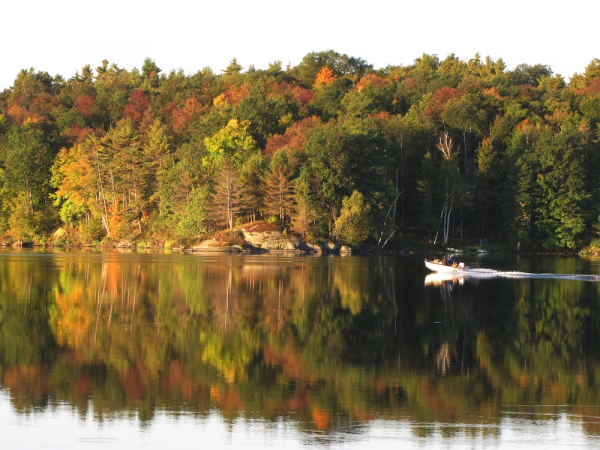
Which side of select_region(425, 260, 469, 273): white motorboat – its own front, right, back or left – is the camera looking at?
left
